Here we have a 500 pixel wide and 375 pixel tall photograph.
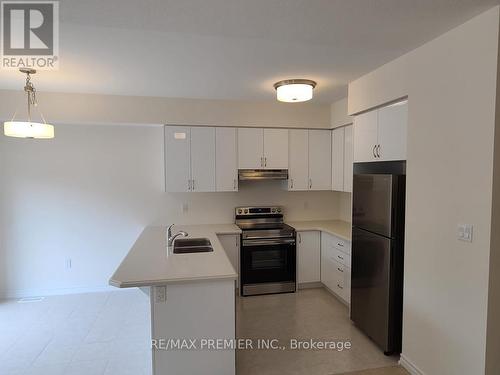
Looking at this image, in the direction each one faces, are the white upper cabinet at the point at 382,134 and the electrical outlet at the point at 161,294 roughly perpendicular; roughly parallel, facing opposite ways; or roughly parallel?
roughly perpendicular

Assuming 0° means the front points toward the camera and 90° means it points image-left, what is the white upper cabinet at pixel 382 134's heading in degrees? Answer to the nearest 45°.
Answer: approximately 45°

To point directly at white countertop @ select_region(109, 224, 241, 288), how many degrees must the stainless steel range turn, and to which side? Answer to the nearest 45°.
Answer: approximately 45° to its right

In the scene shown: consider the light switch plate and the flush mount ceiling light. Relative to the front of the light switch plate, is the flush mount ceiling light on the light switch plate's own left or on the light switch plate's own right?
on the light switch plate's own right

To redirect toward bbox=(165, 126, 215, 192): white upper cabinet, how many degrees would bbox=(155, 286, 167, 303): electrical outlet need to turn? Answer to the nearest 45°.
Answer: approximately 180°

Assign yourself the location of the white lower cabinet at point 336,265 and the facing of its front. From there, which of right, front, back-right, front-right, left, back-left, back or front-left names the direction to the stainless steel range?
front-right

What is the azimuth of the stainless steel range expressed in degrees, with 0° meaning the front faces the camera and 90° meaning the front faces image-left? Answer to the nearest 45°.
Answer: approximately 0°
